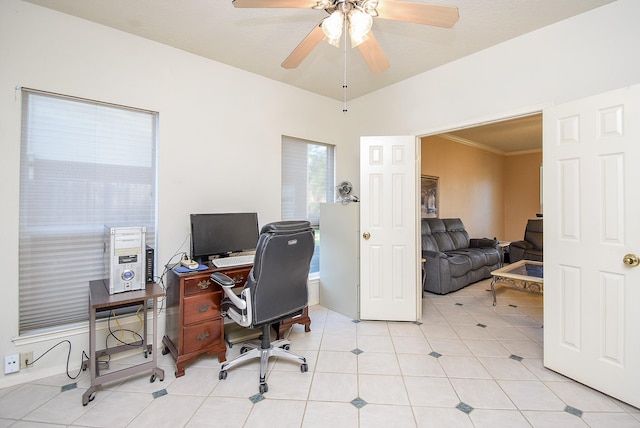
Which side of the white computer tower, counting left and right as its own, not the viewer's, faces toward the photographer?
front

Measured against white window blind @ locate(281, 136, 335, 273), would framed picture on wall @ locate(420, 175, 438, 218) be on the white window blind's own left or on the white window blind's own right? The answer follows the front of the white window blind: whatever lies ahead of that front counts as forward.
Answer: on the white window blind's own left

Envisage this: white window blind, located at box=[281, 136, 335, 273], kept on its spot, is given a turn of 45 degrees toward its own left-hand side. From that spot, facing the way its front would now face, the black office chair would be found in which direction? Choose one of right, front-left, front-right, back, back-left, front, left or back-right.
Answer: right

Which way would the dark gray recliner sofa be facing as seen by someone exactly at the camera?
facing the viewer and to the right of the viewer

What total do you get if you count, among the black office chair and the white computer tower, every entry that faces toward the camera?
1

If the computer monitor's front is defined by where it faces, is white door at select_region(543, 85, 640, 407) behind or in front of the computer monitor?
in front

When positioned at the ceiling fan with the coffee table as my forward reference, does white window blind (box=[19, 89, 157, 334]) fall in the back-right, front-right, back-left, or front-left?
back-left

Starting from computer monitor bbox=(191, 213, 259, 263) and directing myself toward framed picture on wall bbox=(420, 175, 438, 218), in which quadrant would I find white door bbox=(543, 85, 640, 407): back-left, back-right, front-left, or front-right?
front-right

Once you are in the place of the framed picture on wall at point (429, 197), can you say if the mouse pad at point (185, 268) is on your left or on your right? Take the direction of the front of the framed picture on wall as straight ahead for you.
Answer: on your right

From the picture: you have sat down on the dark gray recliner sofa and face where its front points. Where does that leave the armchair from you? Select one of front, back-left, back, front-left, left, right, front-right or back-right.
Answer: left

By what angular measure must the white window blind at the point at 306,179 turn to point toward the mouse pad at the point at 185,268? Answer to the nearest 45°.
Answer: approximately 90° to its right

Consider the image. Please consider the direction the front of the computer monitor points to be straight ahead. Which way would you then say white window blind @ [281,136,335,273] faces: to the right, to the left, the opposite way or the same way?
the same way

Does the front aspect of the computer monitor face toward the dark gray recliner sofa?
no

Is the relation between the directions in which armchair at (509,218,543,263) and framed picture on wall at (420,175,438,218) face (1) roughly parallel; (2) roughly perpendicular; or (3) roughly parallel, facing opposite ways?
roughly perpendicular

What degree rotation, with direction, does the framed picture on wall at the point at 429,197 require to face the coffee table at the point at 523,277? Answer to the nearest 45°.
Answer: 0° — it already faces it

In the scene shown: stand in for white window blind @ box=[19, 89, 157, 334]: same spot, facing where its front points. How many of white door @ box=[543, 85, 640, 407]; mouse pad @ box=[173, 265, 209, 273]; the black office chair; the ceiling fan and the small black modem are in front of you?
5

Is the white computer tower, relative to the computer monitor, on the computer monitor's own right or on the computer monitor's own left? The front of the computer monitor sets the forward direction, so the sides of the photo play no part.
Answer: on the computer monitor's own right

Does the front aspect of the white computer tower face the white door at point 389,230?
no

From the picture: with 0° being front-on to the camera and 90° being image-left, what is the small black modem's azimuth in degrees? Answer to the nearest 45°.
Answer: approximately 315°
